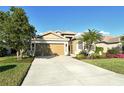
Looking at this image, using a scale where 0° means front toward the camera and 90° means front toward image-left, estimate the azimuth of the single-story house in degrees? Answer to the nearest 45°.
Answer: approximately 0°
